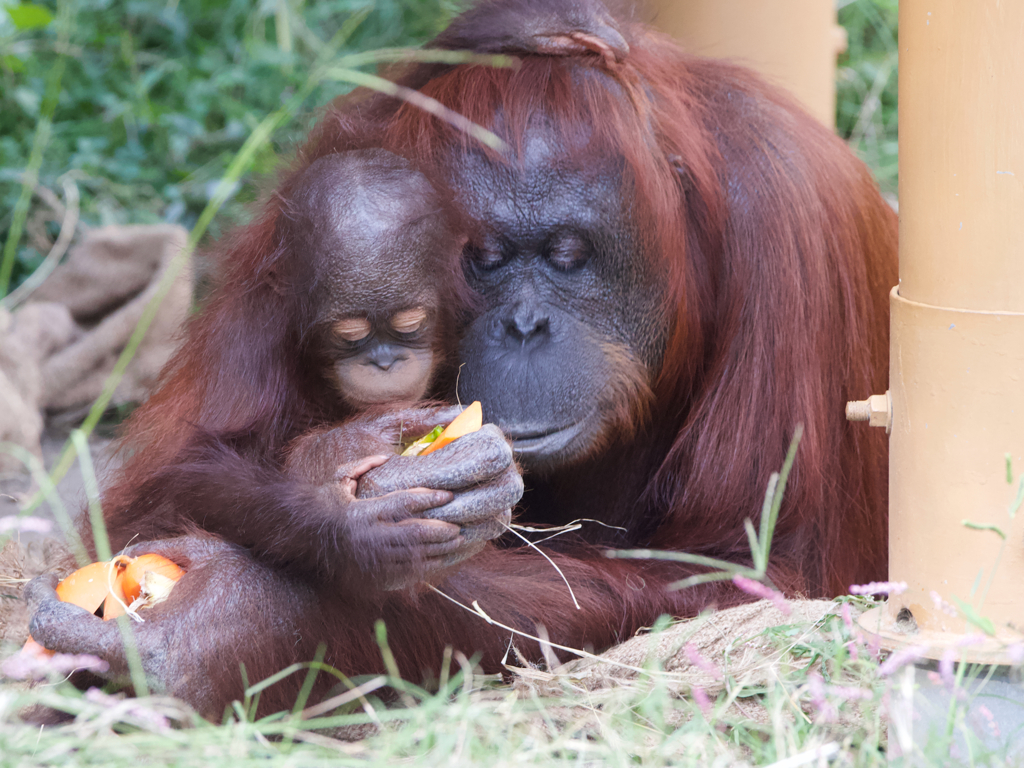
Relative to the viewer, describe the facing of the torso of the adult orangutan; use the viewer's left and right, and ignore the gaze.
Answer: facing the viewer and to the left of the viewer

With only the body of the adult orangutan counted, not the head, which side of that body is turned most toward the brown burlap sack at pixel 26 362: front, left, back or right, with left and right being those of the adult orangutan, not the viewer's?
right

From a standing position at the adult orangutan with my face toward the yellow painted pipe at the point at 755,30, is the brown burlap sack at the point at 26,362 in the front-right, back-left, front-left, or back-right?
front-left

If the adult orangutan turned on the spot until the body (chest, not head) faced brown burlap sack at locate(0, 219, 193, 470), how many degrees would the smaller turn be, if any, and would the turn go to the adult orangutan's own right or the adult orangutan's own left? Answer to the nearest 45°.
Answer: approximately 90° to the adult orangutan's own right

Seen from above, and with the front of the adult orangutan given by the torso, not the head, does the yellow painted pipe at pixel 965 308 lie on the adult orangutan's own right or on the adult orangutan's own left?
on the adult orangutan's own left
